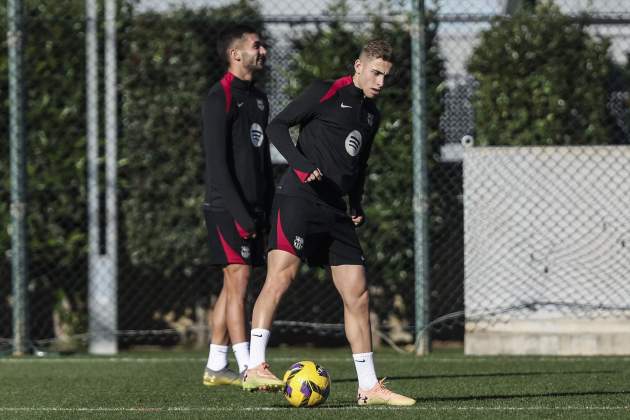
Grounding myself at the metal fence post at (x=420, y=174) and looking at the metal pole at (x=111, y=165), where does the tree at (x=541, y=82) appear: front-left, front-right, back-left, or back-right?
back-right

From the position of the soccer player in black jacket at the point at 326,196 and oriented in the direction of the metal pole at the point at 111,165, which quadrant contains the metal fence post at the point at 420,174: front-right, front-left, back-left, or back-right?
front-right

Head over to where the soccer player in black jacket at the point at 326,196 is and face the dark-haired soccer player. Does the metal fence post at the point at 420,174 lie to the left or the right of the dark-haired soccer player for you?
right

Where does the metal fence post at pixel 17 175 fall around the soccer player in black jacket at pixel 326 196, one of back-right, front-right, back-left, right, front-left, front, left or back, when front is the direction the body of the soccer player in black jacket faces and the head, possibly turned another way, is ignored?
back

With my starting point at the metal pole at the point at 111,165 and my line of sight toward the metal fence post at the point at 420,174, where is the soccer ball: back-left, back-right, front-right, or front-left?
front-right

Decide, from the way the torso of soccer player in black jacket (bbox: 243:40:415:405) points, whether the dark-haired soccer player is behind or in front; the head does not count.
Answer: behind

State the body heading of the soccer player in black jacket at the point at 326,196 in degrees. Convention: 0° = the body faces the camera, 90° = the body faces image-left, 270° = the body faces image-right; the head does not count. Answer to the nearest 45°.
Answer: approximately 315°

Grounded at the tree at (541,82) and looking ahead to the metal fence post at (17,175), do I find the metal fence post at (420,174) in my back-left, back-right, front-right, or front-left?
front-left

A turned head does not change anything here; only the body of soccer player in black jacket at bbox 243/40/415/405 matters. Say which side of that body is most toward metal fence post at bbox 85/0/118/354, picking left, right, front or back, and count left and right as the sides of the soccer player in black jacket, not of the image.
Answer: back

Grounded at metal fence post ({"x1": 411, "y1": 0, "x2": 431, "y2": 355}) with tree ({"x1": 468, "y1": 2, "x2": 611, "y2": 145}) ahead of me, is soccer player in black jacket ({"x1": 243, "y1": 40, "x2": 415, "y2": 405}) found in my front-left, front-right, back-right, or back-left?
back-right

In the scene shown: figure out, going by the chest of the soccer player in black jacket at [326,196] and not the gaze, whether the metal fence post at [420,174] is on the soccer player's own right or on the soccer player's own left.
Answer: on the soccer player's own left

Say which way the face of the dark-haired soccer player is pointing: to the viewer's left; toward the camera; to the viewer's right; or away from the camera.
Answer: to the viewer's right

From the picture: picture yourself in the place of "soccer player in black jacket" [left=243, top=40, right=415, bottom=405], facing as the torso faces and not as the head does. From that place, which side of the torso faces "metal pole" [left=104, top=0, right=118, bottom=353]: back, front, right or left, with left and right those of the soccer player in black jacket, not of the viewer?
back
